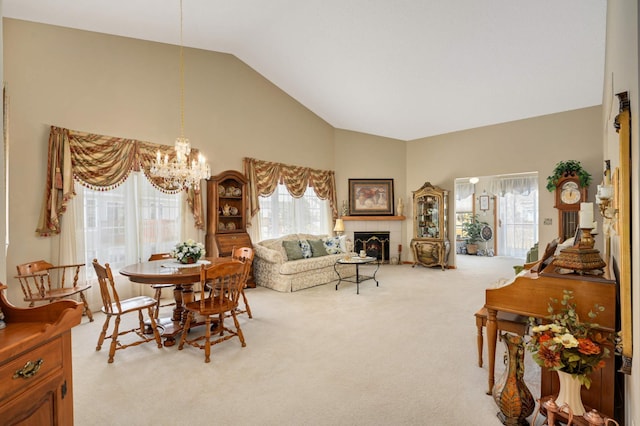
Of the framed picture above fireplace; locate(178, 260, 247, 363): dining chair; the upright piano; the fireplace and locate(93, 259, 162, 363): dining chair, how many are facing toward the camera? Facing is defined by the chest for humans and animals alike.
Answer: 2

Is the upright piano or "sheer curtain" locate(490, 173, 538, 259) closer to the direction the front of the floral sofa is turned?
the upright piano

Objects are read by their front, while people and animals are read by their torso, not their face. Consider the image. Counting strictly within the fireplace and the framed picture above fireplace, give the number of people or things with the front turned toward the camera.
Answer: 2

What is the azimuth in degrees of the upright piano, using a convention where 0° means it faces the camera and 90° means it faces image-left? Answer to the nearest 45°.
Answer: approximately 90°

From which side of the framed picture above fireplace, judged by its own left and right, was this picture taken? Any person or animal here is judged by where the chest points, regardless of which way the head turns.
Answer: front

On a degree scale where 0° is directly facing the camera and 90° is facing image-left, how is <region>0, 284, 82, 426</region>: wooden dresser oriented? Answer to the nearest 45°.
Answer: approximately 315°

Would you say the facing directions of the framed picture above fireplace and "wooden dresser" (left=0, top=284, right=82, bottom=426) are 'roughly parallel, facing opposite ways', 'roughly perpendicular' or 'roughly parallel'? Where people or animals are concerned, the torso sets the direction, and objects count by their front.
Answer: roughly perpendicular

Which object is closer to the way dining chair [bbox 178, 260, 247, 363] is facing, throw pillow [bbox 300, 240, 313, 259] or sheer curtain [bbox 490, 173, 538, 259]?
the throw pillow

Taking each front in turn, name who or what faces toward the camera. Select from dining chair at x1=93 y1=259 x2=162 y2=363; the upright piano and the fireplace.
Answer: the fireplace

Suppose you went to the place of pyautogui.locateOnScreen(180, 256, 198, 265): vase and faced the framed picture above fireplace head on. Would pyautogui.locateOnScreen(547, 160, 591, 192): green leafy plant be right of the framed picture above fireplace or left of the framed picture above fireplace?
right

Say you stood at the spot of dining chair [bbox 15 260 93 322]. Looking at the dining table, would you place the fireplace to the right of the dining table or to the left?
left
